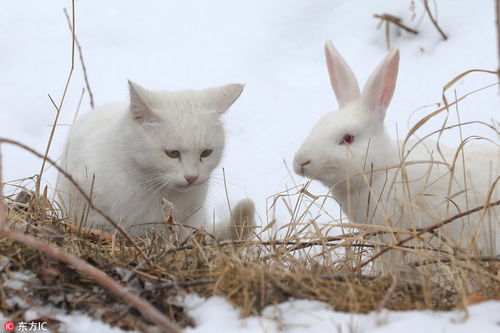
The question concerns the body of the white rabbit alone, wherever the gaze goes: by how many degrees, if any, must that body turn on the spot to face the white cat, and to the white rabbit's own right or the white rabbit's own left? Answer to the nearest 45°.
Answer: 0° — it already faces it

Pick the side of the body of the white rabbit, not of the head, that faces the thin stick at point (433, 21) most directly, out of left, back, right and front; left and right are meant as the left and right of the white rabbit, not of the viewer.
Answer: right

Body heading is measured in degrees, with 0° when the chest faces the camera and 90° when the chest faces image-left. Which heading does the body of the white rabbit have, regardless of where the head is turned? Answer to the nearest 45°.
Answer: approximately 90°

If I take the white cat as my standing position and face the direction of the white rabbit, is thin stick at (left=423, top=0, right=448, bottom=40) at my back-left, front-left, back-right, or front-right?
front-left

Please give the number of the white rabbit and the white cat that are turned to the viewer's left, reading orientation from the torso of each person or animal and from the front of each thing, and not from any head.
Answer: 1

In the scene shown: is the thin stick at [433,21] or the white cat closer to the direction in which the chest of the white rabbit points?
the white cat

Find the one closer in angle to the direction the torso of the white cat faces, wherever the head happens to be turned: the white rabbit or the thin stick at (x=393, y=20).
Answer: the white rabbit

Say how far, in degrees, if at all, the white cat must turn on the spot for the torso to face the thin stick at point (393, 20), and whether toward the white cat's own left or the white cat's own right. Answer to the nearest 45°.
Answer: approximately 90° to the white cat's own left

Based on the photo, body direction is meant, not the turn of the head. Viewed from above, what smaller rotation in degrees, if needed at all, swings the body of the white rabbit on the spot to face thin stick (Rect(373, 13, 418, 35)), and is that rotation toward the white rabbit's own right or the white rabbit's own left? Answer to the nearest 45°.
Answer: approximately 90° to the white rabbit's own right

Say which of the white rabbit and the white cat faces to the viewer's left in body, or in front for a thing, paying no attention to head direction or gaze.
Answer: the white rabbit

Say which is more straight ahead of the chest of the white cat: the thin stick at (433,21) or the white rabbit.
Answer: the white rabbit

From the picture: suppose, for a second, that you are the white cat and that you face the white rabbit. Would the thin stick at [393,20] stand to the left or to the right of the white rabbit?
left
